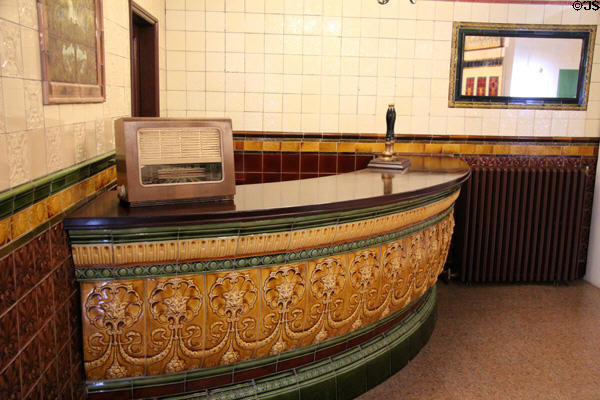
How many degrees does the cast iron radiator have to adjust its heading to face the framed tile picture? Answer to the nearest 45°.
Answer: approximately 45° to its right

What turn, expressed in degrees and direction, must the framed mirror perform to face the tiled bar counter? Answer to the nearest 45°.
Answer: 0° — it already faces it

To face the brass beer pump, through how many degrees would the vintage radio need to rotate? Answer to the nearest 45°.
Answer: approximately 135° to its left

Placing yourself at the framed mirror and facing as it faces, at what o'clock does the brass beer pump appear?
The brass beer pump is roughly at 1 o'clock from the framed mirror.

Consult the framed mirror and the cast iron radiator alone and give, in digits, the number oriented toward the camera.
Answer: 2

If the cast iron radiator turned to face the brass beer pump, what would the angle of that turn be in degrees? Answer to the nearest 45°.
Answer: approximately 45° to its right

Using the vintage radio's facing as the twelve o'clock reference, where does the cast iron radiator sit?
The cast iron radiator is roughly at 8 o'clock from the vintage radio.

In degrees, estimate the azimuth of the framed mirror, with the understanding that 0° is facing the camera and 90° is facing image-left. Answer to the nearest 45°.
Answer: approximately 0°

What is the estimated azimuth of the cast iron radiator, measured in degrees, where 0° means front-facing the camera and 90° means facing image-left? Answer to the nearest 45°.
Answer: approximately 0°
